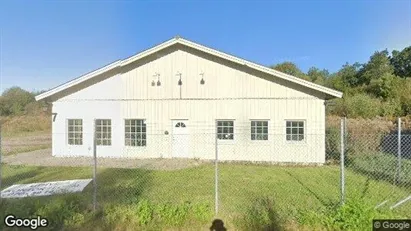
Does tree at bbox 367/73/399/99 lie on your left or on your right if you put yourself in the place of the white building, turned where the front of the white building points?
on your left

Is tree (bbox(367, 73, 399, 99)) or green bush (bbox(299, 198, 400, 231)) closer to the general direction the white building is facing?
the green bush

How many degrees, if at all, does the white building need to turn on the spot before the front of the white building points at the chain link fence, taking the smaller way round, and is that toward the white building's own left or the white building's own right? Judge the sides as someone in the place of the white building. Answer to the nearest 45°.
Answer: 0° — it already faces it

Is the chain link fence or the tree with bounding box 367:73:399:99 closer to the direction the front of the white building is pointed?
the chain link fence

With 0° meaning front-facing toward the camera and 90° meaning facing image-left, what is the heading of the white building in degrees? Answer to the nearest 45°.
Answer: approximately 0°

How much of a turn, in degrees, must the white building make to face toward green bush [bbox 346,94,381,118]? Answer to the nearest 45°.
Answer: approximately 135° to its left

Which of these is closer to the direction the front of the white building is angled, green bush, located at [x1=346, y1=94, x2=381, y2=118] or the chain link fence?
the chain link fence

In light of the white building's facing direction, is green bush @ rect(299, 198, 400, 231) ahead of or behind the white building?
ahead
